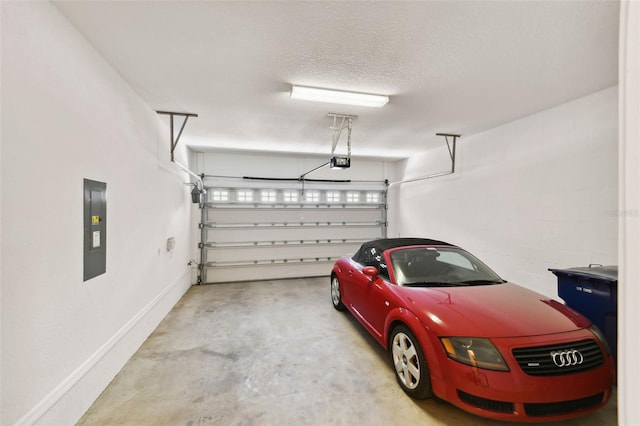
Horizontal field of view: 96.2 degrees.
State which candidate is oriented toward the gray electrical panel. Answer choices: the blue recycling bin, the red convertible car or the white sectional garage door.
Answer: the blue recycling bin

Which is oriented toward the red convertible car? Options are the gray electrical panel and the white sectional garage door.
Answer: the gray electrical panel

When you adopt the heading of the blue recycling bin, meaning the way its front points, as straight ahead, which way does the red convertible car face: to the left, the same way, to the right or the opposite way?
to the left

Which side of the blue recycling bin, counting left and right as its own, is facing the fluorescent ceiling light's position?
front

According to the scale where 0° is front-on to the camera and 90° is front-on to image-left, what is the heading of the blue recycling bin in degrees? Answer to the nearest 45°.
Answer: approximately 45°

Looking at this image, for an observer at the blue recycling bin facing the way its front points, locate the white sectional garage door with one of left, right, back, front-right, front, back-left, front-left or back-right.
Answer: front-right

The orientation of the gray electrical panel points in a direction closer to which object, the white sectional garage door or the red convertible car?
the red convertible car

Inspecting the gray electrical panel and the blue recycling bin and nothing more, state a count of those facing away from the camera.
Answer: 0

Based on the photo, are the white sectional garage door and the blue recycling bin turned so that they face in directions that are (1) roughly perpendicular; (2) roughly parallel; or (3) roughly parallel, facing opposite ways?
roughly perpendicular

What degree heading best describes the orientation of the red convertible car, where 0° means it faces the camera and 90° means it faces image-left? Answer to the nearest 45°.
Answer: approximately 315°

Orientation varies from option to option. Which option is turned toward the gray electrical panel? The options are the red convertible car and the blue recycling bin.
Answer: the blue recycling bin

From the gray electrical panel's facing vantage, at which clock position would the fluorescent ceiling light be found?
The fluorescent ceiling light is roughly at 11 o'clock from the gray electrical panel.

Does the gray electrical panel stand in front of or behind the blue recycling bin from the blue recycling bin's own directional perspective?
in front
